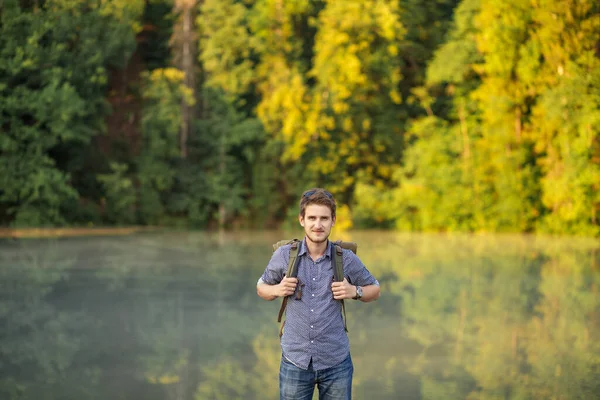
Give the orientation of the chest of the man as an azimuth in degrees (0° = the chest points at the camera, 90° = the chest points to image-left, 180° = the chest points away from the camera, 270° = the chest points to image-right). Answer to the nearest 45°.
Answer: approximately 0°
